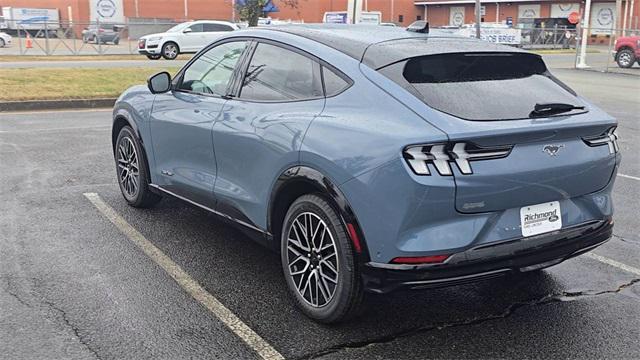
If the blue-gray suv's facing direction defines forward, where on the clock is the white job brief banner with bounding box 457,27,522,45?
The white job brief banner is roughly at 2 o'clock from the blue-gray suv.

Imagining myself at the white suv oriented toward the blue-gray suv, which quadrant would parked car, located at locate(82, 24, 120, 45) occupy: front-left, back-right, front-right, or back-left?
back-right

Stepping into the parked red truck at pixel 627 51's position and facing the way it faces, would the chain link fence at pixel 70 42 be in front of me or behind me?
in front

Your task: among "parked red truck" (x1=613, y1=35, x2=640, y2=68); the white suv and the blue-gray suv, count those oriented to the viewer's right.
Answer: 0

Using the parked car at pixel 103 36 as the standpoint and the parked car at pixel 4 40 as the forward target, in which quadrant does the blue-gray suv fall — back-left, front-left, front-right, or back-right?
back-left

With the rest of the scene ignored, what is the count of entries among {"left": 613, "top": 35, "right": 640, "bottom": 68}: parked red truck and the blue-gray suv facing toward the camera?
0

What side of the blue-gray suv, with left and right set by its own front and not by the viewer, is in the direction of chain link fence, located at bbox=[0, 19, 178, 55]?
front

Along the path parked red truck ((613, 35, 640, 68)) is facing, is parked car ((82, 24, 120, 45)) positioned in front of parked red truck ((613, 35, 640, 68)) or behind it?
in front

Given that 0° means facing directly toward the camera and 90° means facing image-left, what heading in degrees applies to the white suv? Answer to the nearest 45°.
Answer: approximately 45°

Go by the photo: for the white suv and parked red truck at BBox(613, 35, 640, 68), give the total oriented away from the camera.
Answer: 0

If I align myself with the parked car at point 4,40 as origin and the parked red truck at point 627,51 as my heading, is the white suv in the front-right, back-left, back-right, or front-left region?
front-right

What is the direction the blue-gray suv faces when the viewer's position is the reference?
facing away from the viewer and to the left of the viewer

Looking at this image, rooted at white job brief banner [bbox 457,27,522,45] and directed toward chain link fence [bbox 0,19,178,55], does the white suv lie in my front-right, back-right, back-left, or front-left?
front-left

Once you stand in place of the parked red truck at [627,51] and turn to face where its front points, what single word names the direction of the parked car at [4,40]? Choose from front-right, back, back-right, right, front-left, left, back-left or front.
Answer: front

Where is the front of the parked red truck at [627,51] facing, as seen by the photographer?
facing to the left of the viewer
